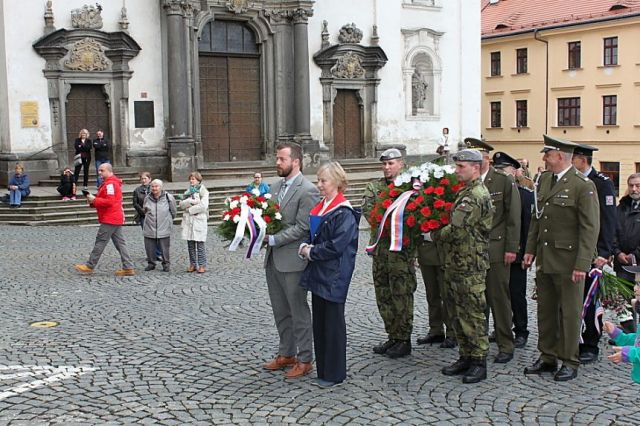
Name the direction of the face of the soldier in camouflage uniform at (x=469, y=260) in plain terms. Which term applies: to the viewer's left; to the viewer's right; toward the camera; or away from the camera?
to the viewer's left

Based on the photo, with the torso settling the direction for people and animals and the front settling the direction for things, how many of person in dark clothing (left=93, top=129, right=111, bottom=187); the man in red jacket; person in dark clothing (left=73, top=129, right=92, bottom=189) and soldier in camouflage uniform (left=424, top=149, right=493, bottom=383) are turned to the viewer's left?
2

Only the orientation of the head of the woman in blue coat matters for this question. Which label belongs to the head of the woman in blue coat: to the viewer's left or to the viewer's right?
to the viewer's left

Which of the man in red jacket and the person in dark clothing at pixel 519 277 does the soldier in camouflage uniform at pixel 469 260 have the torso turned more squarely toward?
the man in red jacket

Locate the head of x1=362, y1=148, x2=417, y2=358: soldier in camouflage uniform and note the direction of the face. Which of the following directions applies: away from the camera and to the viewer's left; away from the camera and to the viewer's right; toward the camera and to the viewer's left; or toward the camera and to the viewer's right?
toward the camera and to the viewer's left

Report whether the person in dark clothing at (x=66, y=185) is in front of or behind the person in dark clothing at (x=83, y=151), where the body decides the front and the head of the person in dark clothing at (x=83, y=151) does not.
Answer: in front

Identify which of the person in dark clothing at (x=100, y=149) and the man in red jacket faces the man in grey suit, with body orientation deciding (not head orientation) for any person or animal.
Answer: the person in dark clothing

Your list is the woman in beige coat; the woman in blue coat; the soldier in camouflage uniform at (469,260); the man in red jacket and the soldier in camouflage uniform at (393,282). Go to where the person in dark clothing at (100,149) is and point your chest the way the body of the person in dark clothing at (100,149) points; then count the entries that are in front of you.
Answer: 5

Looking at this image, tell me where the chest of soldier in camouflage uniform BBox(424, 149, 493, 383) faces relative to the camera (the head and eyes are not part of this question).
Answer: to the viewer's left

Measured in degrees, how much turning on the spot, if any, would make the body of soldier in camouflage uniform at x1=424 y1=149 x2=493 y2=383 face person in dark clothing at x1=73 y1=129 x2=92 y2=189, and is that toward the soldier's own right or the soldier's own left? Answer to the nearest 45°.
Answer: approximately 45° to the soldier's own right

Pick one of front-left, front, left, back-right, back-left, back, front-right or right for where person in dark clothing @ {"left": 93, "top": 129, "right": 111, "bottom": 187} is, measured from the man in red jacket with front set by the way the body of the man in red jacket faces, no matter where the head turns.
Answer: right

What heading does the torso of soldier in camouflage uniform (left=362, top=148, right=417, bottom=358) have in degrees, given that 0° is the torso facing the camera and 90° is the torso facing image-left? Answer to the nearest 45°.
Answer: approximately 45°

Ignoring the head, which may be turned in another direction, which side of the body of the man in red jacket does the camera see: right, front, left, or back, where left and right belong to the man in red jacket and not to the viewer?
left

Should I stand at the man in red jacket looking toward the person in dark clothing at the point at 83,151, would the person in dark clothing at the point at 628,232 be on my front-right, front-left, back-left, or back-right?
back-right
